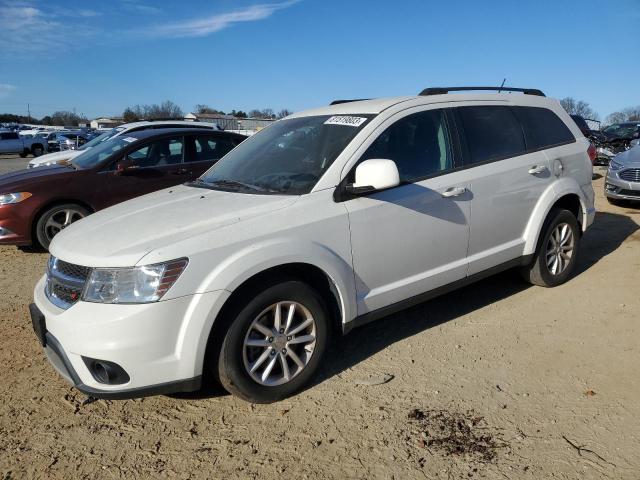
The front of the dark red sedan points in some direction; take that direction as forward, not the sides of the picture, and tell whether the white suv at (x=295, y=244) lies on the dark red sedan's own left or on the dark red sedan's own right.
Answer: on the dark red sedan's own left

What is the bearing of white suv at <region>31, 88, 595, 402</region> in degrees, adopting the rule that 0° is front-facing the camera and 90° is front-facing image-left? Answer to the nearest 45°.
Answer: approximately 45°

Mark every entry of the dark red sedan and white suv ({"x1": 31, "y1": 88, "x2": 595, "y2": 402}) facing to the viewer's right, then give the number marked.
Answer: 0

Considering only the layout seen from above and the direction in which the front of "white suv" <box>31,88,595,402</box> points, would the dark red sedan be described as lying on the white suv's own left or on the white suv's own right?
on the white suv's own right

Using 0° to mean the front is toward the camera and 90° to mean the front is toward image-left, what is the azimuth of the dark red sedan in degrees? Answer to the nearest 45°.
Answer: approximately 45°
